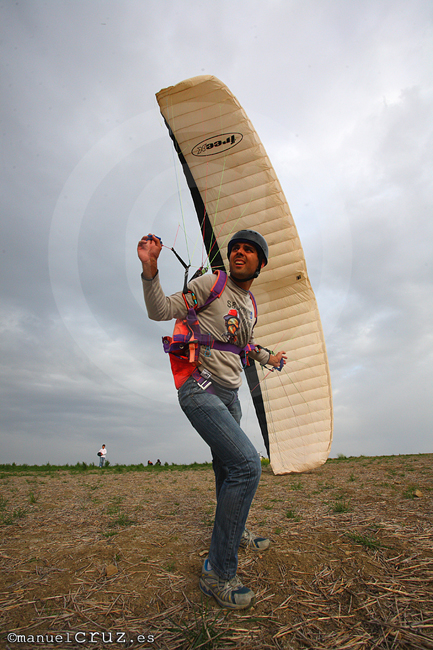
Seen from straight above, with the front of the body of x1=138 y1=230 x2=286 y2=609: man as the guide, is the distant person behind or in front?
behind

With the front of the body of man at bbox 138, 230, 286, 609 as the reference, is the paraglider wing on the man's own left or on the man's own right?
on the man's own left
